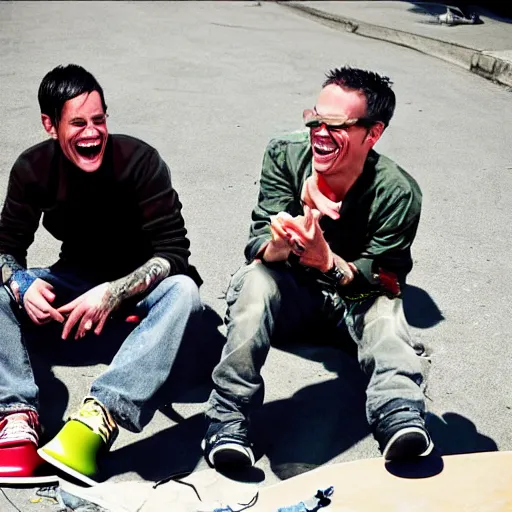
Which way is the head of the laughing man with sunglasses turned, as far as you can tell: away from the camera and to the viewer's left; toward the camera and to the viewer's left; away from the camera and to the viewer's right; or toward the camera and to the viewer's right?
toward the camera and to the viewer's left

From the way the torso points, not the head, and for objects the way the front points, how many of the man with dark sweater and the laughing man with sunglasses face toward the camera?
2

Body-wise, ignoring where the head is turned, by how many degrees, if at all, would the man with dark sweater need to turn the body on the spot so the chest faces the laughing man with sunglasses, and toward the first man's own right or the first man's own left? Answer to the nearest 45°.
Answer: approximately 90° to the first man's own left

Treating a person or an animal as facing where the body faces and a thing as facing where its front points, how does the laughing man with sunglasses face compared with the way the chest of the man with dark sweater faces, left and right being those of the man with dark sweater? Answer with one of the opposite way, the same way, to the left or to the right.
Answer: the same way

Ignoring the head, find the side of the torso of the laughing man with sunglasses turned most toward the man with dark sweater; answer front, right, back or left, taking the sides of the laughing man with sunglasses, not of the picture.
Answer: right

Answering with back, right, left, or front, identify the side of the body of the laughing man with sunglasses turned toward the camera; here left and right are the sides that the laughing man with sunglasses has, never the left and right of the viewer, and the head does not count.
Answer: front
